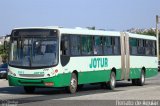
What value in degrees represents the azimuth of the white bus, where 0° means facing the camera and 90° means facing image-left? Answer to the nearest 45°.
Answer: approximately 45°
